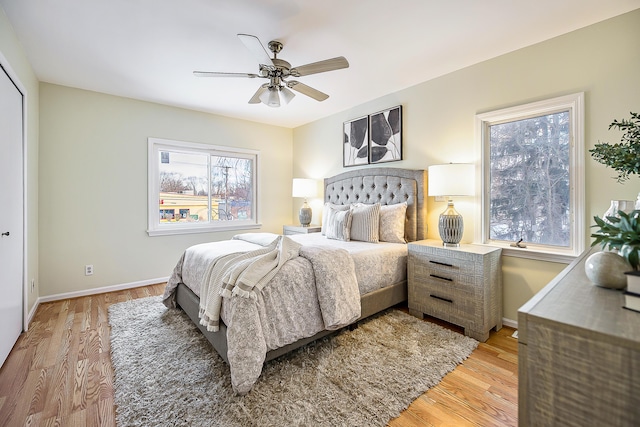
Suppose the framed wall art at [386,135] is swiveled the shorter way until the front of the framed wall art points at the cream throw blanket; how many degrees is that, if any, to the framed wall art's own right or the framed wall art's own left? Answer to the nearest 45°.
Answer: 0° — it already faces it

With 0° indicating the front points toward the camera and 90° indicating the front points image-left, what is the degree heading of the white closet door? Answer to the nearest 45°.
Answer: approximately 270°

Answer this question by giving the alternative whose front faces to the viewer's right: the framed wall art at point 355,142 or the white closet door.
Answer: the white closet door

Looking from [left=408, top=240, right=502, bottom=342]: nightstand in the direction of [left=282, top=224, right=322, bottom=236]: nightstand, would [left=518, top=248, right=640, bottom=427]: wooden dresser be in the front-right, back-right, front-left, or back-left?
back-left

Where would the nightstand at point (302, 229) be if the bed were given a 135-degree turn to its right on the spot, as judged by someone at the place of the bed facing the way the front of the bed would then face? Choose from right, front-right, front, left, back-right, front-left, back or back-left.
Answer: front

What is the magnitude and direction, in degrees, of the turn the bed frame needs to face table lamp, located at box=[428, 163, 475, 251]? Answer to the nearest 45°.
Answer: approximately 90° to its left

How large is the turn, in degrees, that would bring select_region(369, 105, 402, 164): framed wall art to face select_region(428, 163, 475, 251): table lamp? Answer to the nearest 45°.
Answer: approximately 90° to its left

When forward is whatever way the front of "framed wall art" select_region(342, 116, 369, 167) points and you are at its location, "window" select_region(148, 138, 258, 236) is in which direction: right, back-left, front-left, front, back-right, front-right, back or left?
front-right
